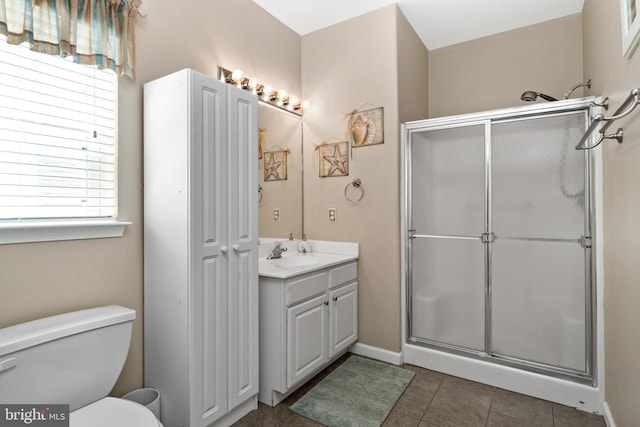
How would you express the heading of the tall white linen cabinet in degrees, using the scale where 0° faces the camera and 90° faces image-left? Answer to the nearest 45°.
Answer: approximately 315°

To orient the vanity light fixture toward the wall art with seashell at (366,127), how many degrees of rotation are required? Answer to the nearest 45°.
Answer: approximately 45° to its left

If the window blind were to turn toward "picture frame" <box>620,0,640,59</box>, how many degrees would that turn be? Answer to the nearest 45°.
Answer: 0° — it already faces it

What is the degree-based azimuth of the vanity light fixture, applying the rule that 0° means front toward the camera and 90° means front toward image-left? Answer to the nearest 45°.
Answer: approximately 315°

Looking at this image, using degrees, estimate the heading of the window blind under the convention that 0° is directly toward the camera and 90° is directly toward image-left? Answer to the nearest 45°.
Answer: approximately 315°

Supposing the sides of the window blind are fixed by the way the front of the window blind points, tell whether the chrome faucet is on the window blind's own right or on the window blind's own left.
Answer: on the window blind's own left

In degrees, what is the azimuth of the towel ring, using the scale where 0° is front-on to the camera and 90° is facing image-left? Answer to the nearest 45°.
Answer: approximately 45°
